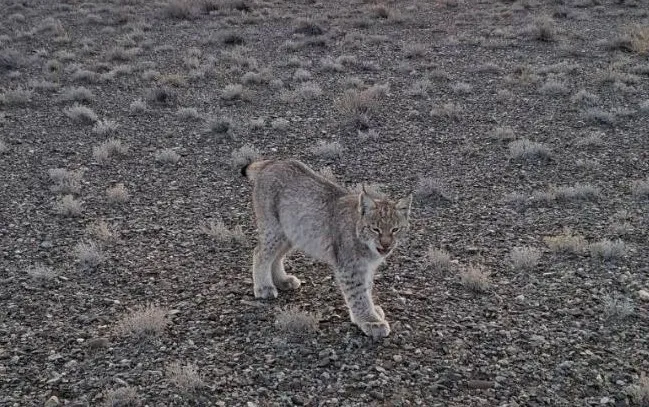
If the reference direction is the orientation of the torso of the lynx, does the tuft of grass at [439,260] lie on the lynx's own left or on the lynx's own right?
on the lynx's own left

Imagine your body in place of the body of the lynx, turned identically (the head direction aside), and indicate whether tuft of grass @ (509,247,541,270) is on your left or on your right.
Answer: on your left

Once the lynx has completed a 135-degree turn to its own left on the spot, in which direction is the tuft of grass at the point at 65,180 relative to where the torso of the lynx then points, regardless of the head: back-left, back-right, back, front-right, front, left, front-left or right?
front-left

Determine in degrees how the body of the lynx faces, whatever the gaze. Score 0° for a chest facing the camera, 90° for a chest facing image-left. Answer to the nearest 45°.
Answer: approximately 315°

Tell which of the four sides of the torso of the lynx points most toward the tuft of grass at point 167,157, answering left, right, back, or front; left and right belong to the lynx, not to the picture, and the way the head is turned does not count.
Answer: back

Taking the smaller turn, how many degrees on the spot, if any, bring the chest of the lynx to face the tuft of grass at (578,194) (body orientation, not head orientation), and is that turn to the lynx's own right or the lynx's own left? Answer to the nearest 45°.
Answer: approximately 90° to the lynx's own left

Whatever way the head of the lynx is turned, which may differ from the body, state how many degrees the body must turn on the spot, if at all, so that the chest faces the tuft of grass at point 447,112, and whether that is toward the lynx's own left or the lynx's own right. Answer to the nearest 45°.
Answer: approximately 135° to the lynx's own left

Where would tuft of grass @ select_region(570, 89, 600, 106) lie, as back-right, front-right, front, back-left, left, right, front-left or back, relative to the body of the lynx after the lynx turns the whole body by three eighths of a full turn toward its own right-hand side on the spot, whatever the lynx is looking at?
back-right

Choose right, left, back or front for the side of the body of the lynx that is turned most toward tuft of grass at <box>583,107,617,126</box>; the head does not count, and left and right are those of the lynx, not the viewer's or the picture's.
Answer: left

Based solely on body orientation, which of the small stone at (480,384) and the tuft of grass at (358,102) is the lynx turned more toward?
the small stone

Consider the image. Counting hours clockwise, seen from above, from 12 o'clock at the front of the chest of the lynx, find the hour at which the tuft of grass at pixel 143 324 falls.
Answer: The tuft of grass is roughly at 4 o'clock from the lynx.

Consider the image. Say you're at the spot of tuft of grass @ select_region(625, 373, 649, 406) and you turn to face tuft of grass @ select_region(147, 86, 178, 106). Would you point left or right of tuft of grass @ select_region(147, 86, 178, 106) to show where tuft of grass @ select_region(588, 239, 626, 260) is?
right

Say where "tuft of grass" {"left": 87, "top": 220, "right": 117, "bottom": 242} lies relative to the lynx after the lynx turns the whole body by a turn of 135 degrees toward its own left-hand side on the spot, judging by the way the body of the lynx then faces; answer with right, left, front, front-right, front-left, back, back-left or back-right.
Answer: front-left

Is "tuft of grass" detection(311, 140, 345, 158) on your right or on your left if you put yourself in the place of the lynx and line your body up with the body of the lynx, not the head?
on your left

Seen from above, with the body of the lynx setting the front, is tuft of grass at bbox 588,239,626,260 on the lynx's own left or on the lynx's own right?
on the lynx's own left
